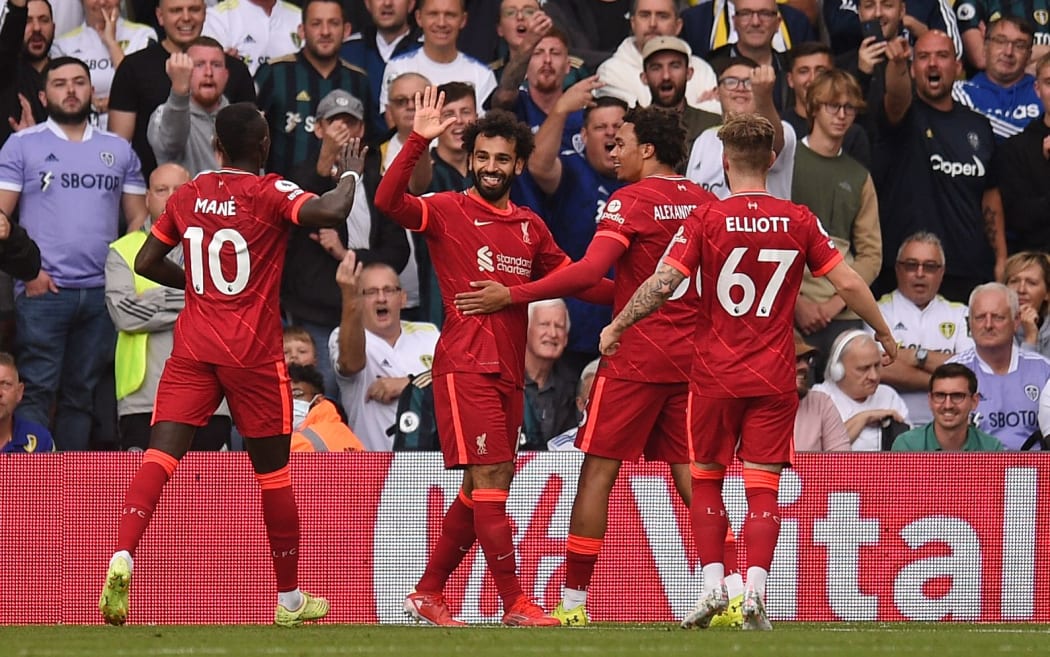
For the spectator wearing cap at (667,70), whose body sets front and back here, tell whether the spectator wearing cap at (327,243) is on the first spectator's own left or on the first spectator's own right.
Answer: on the first spectator's own right

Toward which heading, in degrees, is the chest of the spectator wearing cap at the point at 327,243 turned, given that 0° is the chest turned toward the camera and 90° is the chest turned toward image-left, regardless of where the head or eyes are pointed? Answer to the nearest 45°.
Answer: approximately 0°

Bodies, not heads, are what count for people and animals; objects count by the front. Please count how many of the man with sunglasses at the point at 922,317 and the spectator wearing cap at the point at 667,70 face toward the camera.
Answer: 2

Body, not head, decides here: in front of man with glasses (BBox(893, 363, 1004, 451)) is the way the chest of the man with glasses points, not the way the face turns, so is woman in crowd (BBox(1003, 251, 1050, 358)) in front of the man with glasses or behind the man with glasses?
behind

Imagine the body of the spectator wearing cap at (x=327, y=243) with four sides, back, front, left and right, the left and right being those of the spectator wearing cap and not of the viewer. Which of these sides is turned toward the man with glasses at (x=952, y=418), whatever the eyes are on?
left

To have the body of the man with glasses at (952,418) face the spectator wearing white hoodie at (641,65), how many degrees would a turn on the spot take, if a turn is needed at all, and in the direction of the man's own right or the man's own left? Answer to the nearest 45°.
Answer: approximately 135° to the man's own right
